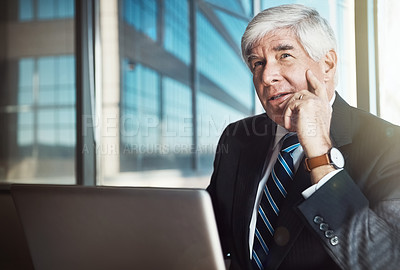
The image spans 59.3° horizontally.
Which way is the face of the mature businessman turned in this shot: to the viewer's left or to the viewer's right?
to the viewer's left

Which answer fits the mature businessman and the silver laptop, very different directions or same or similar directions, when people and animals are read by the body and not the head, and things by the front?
very different directions

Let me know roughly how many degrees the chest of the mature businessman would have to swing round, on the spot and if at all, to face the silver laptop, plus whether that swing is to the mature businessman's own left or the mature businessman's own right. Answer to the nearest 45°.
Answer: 0° — they already face it

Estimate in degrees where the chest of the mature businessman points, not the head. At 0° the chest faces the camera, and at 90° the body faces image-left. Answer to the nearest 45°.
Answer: approximately 45°

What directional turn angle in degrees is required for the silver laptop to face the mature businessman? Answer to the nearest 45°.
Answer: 0° — it already faces them

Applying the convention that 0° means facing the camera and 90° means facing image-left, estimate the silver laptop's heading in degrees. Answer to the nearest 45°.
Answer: approximately 225°
